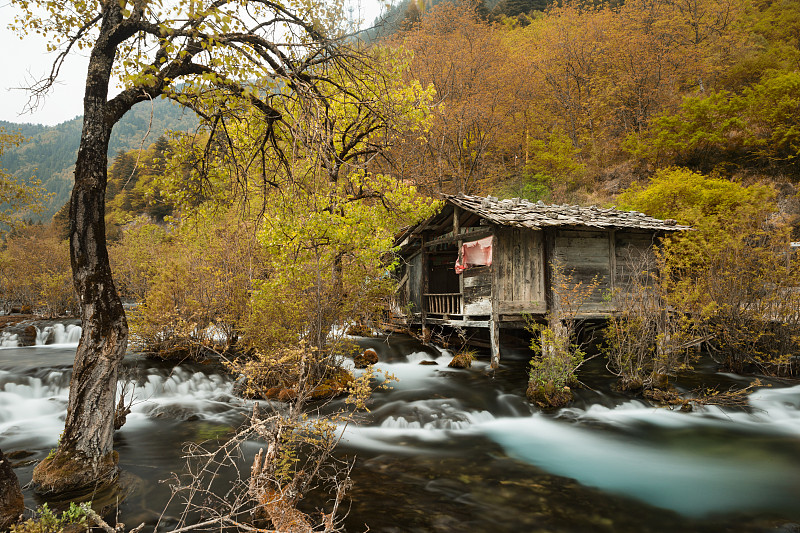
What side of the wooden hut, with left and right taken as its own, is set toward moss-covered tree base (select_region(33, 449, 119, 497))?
front

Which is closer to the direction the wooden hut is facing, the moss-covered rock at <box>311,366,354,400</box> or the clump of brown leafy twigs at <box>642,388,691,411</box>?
the moss-covered rock

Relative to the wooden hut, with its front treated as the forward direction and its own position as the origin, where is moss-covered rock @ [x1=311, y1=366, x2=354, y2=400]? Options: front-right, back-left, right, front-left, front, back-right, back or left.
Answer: front

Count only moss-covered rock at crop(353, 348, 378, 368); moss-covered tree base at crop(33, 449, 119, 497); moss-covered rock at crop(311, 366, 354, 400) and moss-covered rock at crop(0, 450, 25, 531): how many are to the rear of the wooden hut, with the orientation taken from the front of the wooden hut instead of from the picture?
0

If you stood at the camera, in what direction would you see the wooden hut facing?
facing the viewer and to the left of the viewer

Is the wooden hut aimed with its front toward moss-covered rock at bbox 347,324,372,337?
no

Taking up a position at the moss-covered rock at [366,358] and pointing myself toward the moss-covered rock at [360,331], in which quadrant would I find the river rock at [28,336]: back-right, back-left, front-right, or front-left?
front-left

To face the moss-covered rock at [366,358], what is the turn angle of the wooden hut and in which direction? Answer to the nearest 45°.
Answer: approximately 45° to its right

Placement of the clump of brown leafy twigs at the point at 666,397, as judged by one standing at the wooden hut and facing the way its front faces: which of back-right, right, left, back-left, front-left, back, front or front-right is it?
left

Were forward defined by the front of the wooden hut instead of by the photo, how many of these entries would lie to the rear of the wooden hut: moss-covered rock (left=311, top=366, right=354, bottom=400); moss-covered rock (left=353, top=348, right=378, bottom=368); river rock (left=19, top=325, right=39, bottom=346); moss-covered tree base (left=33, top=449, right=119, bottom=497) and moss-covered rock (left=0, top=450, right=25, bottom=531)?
0
